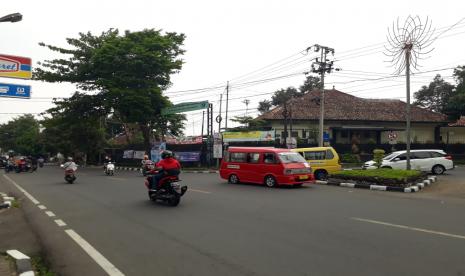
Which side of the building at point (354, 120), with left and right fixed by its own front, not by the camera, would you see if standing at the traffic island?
front

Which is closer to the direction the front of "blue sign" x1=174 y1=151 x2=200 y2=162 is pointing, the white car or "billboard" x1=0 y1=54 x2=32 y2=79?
the billboard

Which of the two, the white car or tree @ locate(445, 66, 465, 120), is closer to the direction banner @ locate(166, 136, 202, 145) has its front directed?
the white car

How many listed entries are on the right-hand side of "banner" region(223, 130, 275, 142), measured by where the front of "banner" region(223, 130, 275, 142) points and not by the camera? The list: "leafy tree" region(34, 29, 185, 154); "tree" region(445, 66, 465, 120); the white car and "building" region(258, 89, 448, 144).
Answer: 1

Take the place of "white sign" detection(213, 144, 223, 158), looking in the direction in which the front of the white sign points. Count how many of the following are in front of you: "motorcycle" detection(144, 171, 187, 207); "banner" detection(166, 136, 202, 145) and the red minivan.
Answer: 2

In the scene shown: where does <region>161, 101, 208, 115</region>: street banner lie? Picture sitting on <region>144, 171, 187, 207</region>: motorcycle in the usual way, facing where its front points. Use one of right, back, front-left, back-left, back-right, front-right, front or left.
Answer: front-right

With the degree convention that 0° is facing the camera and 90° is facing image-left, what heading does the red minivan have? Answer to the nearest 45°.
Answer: approximately 315°

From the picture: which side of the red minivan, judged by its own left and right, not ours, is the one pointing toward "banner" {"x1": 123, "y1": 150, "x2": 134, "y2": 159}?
back

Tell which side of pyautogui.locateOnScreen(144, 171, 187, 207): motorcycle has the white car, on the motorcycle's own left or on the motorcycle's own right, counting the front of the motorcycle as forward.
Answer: on the motorcycle's own right

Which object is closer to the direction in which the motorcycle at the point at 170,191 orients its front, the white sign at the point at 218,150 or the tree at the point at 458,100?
the white sign
